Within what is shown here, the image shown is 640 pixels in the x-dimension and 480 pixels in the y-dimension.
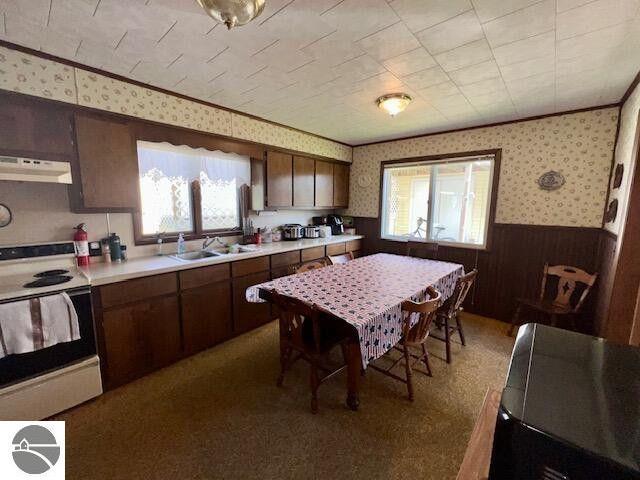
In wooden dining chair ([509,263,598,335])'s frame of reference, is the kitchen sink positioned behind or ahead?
ahead

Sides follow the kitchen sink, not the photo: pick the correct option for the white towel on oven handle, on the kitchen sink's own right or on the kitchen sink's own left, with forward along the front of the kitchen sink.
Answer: on the kitchen sink's own right

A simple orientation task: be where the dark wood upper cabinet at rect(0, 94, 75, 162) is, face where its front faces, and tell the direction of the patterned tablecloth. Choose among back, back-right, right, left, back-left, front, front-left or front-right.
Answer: front

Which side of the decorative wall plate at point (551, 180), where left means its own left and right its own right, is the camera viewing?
front

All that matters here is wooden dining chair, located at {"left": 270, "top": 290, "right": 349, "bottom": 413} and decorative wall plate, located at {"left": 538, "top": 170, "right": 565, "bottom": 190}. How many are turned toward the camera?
1

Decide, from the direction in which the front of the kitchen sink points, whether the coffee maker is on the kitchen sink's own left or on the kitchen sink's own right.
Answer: on the kitchen sink's own left

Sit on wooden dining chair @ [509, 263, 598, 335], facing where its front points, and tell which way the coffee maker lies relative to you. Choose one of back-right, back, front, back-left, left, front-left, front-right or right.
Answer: front-right

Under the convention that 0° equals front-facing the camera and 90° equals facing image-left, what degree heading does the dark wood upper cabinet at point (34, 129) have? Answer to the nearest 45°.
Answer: approximately 315°

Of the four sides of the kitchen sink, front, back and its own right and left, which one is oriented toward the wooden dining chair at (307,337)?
front

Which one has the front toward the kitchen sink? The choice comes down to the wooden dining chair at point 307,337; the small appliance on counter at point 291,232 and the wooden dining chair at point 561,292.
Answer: the wooden dining chair at point 561,292

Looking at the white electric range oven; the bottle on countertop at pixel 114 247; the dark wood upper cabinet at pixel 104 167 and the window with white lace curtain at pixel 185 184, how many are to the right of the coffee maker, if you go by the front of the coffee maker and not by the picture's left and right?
4

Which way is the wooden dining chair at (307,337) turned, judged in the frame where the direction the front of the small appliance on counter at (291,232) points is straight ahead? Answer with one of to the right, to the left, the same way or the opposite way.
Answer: to the left

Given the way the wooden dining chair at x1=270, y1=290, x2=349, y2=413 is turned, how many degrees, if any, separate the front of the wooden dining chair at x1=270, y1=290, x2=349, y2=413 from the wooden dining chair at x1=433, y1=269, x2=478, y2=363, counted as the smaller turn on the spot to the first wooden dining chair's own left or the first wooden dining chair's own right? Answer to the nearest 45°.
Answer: approximately 45° to the first wooden dining chair's own right

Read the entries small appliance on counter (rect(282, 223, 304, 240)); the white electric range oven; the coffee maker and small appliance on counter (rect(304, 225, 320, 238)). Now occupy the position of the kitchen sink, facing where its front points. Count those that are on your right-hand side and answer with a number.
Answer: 1

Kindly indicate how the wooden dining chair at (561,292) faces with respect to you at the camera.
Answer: facing the viewer and to the left of the viewer

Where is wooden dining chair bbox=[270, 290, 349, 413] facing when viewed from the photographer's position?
facing away from the viewer and to the right of the viewer

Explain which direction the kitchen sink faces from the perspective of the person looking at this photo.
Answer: facing the viewer and to the right of the viewer
